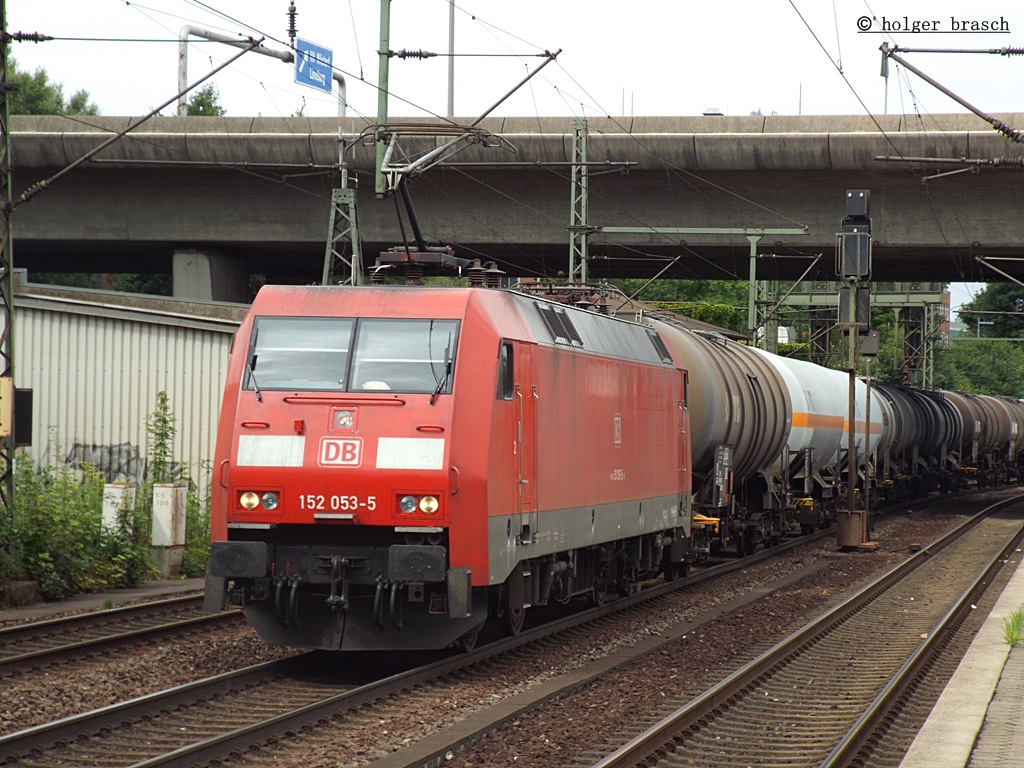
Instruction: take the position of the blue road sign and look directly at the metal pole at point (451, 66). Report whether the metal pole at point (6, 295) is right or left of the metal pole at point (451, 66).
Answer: right

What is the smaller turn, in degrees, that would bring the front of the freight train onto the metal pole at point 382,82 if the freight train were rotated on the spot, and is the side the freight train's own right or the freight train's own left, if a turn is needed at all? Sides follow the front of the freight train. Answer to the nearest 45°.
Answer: approximately 135° to the freight train's own right

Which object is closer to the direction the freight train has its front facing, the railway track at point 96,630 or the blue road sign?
the railway track

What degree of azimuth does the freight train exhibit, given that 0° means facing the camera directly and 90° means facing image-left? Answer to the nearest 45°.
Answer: approximately 45°

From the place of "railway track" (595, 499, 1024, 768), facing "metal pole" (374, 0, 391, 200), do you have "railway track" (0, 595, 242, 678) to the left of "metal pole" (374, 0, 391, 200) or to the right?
left

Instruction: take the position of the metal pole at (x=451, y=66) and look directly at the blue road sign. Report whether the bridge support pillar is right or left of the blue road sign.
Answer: left

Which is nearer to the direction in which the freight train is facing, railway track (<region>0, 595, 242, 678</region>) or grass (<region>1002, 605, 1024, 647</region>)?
the railway track

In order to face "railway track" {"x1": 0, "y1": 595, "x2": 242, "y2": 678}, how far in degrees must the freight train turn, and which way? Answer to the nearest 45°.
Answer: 0° — it already faces it

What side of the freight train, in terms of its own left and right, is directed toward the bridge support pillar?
right

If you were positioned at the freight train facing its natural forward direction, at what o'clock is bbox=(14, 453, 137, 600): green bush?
The green bush is roughly at 3 o'clock from the freight train.
